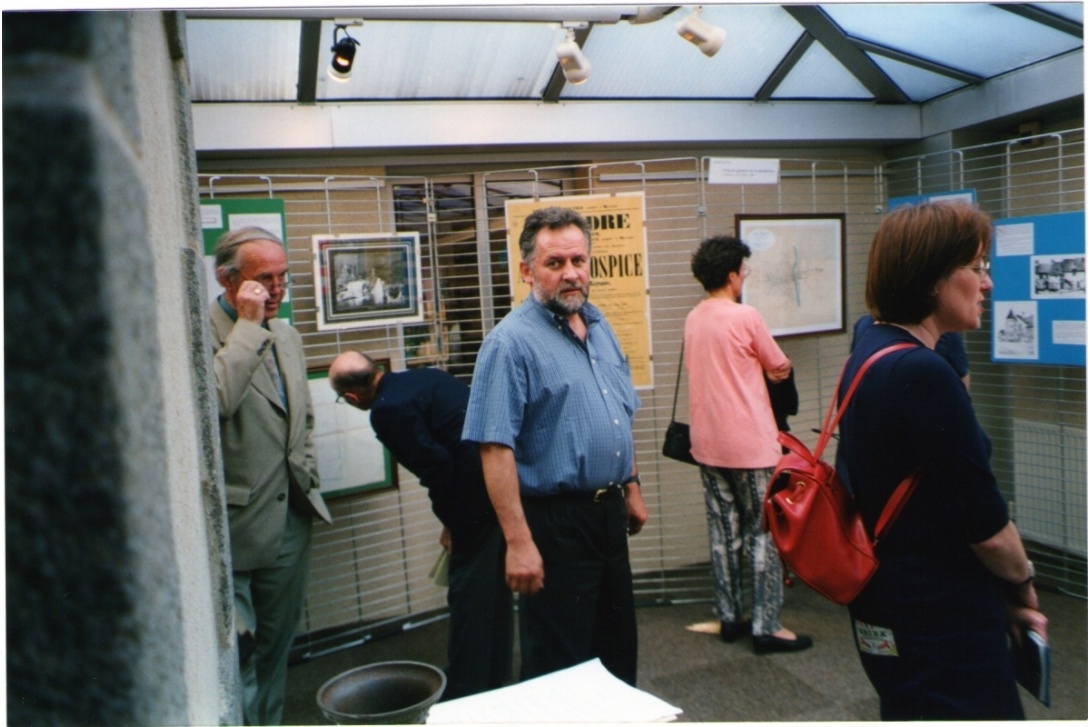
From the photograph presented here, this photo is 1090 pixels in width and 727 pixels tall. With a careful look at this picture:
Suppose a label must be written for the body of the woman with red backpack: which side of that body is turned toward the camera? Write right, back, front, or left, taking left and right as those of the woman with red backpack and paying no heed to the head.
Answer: right

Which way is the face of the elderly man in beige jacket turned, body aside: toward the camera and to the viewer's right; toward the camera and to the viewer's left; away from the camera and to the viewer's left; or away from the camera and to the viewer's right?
toward the camera and to the viewer's right

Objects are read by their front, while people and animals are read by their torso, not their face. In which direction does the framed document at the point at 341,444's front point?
toward the camera

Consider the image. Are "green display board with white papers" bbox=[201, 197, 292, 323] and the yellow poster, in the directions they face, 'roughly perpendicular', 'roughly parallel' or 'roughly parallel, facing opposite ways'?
roughly parallel

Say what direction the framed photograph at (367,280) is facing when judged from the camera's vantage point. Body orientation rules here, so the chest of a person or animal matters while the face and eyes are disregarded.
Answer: facing the viewer

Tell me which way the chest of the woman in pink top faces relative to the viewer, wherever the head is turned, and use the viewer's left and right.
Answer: facing away from the viewer and to the right of the viewer

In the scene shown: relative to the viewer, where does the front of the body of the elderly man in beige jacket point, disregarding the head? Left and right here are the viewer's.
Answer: facing the viewer and to the right of the viewer

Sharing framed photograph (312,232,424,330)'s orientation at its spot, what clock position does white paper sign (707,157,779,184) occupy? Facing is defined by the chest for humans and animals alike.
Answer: The white paper sign is roughly at 9 o'clock from the framed photograph.

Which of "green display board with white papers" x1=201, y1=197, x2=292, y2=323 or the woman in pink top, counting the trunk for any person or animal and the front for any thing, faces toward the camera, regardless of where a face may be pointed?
the green display board with white papers

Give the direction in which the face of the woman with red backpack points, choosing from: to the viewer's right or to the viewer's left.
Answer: to the viewer's right

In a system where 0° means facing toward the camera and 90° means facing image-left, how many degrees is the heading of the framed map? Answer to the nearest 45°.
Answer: approximately 0°

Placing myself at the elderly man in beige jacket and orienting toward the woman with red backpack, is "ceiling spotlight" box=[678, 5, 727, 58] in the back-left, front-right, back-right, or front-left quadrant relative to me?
front-left

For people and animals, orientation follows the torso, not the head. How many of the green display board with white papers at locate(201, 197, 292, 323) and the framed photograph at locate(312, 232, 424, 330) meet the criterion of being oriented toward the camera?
2

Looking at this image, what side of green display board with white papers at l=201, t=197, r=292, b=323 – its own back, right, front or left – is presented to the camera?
front

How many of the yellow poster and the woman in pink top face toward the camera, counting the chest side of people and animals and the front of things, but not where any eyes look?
1

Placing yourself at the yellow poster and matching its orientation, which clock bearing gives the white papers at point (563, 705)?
The white papers is roughly at 12 o'clock from the yellow poster.

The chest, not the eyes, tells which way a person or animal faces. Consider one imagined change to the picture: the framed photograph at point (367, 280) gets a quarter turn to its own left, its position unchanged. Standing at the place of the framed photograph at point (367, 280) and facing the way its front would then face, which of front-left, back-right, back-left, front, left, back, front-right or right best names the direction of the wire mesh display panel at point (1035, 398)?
front
